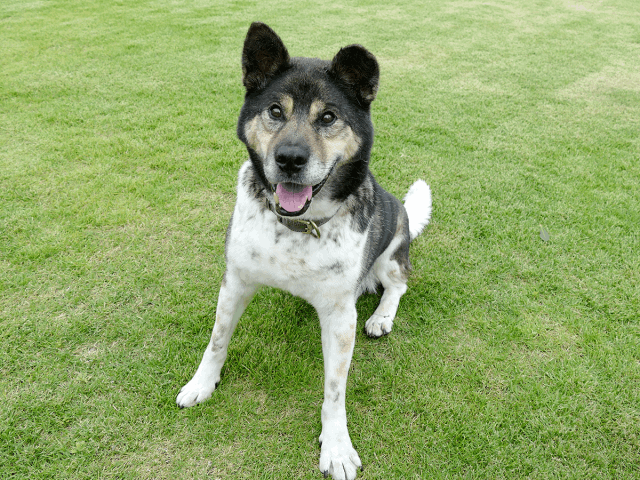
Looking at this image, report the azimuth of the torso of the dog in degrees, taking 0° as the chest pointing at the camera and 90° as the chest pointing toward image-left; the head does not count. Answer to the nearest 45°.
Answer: approximately 45°
